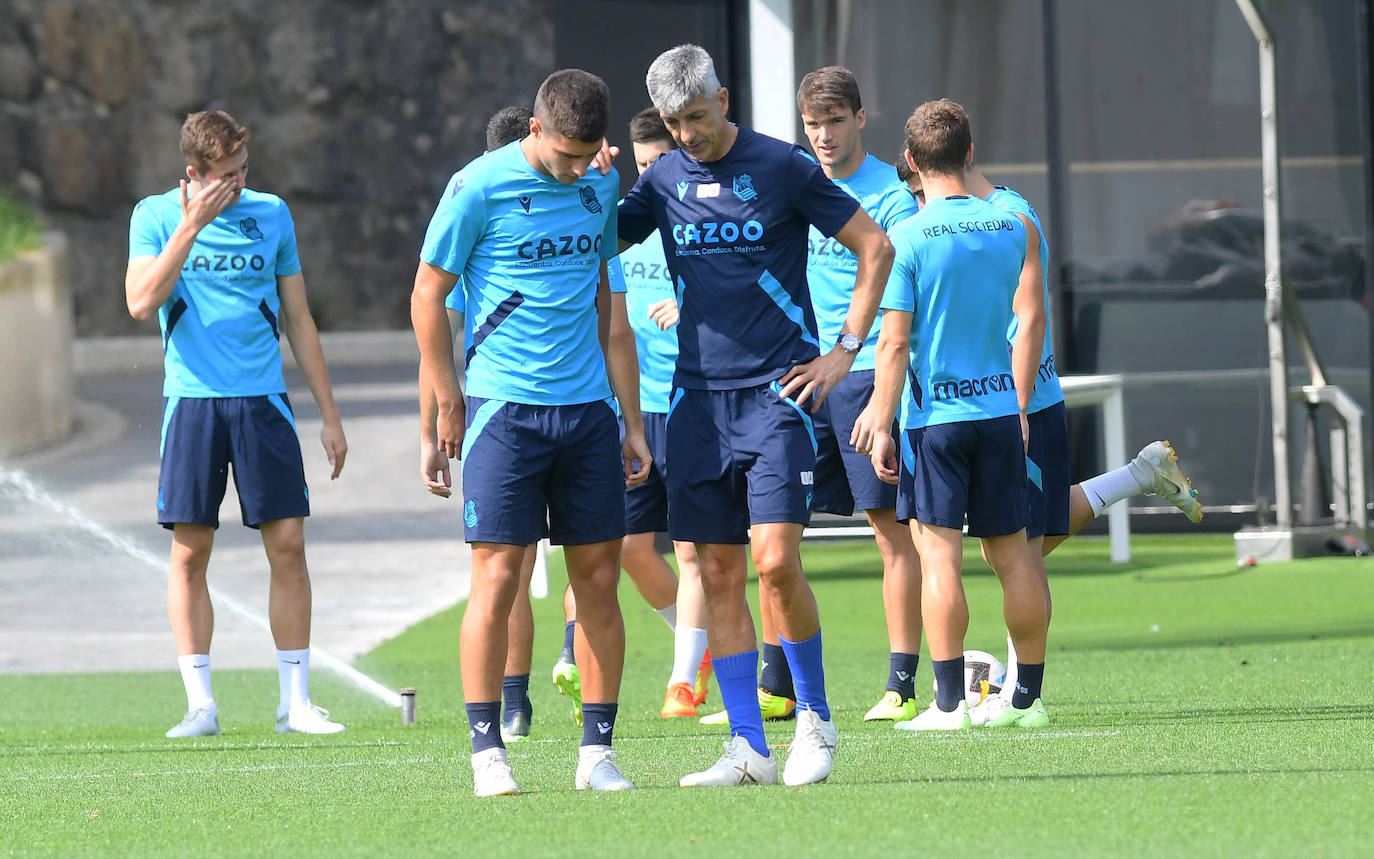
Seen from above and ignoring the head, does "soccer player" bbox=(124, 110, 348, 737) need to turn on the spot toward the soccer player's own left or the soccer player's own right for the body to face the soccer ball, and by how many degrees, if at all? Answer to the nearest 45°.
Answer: approximately 90° to the soccer player's own left

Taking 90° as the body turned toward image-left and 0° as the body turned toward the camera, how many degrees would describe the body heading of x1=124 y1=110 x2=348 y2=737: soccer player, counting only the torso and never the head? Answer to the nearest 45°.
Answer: approximately 0°

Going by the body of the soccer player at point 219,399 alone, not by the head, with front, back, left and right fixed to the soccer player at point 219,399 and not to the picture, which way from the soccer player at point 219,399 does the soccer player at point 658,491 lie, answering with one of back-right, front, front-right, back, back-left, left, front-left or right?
left

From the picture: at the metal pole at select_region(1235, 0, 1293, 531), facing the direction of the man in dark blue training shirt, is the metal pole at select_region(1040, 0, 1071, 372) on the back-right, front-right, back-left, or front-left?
back-right

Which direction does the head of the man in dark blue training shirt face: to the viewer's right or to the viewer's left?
to the viewer's left

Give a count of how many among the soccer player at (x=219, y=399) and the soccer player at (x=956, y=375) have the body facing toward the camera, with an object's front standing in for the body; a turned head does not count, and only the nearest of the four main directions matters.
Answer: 1

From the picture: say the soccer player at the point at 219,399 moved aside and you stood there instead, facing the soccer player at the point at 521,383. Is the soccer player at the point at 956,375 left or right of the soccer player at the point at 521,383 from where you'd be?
left

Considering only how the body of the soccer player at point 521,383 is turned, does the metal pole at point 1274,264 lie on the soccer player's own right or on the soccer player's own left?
on the soccer player's own left

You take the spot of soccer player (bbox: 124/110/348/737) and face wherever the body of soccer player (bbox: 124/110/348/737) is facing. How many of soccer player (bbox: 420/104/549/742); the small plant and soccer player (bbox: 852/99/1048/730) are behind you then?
1

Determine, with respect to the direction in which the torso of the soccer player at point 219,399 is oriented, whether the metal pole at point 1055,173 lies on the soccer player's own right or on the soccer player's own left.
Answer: on the soccer player's own left

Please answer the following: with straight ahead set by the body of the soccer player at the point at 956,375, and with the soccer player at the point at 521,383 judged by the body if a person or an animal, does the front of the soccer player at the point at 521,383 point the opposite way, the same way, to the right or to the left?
the opposite way

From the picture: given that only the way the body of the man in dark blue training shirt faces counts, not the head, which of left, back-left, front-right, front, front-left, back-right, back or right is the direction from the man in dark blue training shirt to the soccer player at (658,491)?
back-right

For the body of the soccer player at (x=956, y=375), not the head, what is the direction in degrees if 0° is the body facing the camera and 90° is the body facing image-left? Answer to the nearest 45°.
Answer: approximately 135°
